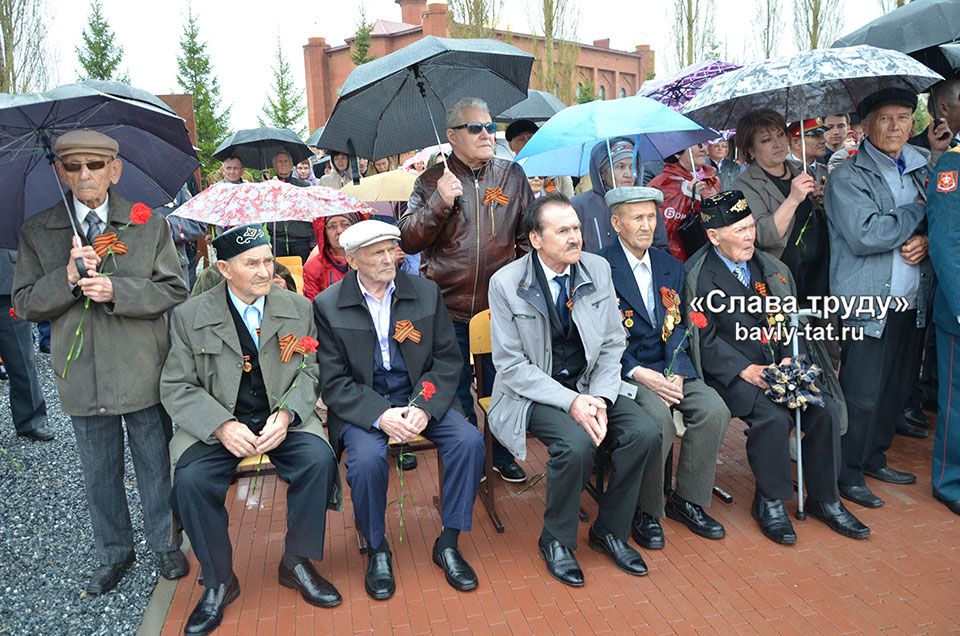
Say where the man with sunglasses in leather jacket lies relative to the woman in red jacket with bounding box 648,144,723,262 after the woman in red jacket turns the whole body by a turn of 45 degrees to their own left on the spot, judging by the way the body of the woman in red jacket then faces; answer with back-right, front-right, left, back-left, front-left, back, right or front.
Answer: back-right

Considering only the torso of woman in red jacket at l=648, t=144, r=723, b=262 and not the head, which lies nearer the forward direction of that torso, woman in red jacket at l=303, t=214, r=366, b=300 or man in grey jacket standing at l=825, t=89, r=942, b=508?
the man in grey jacket standing

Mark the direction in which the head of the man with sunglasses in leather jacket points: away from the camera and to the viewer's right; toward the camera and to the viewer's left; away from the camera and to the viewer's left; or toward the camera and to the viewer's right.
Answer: toward the camera and to the viewer's right

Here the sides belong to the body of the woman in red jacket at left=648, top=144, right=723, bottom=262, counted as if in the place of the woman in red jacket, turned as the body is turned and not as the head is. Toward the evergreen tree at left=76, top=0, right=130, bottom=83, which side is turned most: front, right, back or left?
back

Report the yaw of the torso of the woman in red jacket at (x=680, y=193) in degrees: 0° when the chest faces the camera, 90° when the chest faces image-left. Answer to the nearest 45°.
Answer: approximately 315°

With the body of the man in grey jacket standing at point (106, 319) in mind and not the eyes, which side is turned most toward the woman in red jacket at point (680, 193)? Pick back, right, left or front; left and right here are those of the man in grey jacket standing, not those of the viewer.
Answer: left

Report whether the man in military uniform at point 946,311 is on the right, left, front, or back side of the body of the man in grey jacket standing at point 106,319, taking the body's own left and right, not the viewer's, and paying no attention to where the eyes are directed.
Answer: left

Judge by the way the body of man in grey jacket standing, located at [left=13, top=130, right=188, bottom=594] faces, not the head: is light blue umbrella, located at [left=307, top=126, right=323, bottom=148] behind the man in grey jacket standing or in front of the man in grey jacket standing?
behind

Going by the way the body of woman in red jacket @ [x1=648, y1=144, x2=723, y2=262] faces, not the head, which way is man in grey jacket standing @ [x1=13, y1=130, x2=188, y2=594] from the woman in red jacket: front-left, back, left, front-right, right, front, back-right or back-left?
right

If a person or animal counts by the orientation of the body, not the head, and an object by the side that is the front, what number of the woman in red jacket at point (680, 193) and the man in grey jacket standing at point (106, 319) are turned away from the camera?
0

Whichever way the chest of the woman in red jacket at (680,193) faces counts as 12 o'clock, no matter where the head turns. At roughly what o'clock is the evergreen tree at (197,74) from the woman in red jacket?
The evergreen tree is roughly at 6 o'clock from the woman in red jacket.

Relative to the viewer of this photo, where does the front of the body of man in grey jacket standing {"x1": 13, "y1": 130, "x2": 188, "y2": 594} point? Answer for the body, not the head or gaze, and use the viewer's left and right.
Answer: facing the viewer
